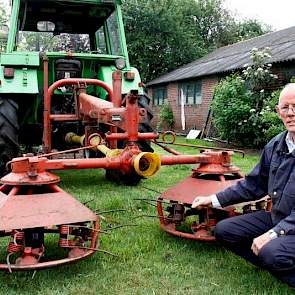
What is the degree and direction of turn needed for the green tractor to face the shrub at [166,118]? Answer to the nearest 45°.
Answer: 0° — it already faces it

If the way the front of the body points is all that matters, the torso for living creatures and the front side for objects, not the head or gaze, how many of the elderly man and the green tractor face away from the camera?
1

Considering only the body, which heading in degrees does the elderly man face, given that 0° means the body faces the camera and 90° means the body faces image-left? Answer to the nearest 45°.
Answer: approximately 45°

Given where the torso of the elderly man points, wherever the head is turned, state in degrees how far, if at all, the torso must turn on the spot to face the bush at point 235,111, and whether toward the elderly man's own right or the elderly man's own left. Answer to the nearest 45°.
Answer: approximately 135° to the elderly man's own right

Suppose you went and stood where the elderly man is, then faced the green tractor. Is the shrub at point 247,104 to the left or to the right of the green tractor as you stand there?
right

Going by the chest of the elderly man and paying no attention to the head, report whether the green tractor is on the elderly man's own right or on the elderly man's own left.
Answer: on the elderly man's own right

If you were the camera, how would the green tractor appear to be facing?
facing away from the viewer

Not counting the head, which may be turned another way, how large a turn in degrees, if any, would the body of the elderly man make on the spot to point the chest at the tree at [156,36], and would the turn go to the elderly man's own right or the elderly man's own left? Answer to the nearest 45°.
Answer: approximately 135° to the elderly man's own right

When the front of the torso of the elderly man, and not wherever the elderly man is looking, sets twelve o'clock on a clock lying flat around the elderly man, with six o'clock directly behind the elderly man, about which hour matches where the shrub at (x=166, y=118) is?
The shrub is roughly at 4 o'clock from the elderly man.

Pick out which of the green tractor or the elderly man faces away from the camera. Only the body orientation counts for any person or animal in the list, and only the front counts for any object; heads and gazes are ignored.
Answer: the green tractor

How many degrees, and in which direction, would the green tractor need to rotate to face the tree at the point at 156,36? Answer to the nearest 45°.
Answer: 0° — it already faces it

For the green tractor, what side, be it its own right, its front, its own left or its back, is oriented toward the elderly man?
back
